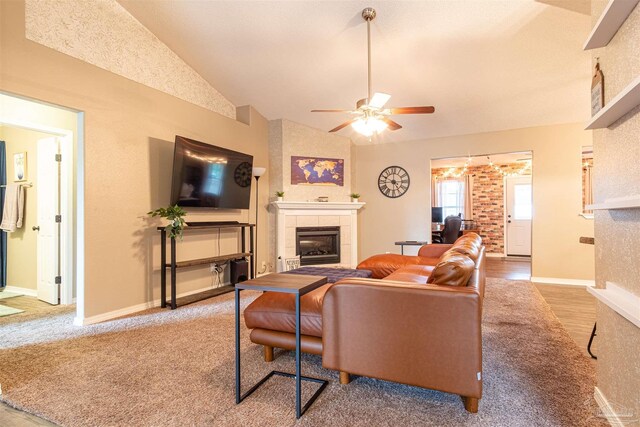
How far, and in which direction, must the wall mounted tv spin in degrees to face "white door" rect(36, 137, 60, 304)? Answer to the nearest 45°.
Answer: approximately 135° to its right

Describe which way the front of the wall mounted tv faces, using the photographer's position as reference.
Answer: facing the viewer and to the right of the viewer

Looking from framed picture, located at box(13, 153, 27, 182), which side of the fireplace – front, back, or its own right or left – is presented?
right

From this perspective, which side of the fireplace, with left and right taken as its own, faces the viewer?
front

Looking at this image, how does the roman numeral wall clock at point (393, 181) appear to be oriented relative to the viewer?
toward the camera

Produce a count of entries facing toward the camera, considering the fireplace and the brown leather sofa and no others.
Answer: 1

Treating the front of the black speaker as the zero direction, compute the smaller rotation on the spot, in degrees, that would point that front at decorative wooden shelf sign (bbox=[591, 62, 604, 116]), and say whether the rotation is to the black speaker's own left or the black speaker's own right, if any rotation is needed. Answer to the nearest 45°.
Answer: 0° — it already faces it

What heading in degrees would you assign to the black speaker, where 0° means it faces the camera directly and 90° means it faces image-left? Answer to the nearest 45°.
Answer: approximately 315°

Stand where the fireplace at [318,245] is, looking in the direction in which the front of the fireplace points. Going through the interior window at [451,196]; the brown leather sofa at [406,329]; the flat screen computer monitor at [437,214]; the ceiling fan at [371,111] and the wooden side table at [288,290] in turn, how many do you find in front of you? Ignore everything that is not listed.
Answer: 3

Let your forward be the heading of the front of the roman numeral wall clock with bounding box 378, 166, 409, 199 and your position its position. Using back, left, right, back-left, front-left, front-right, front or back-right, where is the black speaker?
front-right

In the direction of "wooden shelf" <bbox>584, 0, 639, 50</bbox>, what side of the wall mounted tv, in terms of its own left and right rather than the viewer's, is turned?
front
